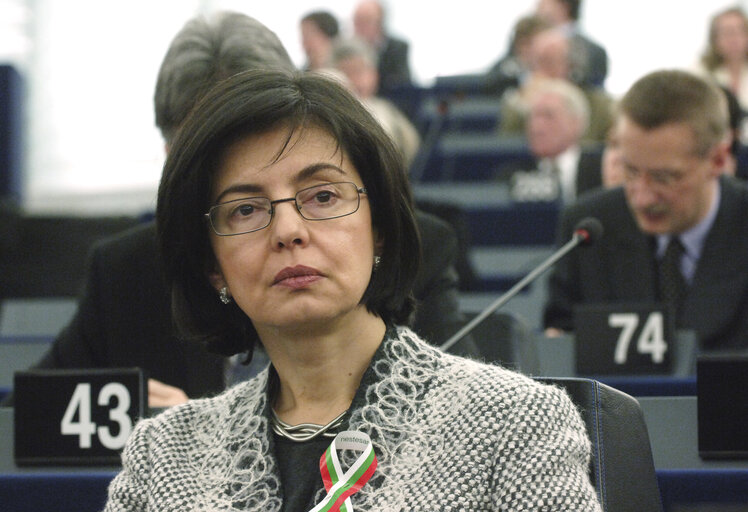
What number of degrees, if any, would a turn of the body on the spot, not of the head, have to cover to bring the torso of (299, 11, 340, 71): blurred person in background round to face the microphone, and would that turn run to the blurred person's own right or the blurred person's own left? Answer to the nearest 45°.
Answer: approximately 45° to the blurred person's own left

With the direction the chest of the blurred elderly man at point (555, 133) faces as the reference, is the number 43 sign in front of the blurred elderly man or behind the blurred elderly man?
in front

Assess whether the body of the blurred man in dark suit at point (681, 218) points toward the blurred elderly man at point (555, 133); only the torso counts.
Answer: no

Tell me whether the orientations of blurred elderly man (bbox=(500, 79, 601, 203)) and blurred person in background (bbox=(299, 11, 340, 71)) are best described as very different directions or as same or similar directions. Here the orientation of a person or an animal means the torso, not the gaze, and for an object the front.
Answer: same or similar directions

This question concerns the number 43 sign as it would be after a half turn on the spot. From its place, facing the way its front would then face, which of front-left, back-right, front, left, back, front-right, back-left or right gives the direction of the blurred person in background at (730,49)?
front-right

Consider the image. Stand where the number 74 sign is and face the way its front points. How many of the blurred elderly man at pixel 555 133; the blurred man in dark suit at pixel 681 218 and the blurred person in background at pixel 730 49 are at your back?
3

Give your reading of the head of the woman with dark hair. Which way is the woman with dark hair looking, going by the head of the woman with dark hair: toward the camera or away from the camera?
toward the camera

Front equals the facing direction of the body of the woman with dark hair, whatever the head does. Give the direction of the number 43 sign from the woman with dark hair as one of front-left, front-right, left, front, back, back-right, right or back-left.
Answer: back-right

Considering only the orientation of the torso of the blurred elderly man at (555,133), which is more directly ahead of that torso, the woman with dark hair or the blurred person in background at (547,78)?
the woman with dark hair

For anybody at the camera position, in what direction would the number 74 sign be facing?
facing the viewer

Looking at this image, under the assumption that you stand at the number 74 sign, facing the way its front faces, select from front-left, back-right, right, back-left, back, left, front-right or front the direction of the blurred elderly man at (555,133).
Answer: back

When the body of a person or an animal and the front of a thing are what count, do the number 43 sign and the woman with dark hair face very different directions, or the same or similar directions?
same or similar directions

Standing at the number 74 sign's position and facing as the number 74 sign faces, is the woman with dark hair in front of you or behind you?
in front

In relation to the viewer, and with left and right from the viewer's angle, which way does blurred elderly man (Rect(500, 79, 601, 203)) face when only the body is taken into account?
facing the viewer and to the left of the viewer

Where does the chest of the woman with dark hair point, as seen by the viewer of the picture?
toward the camera
